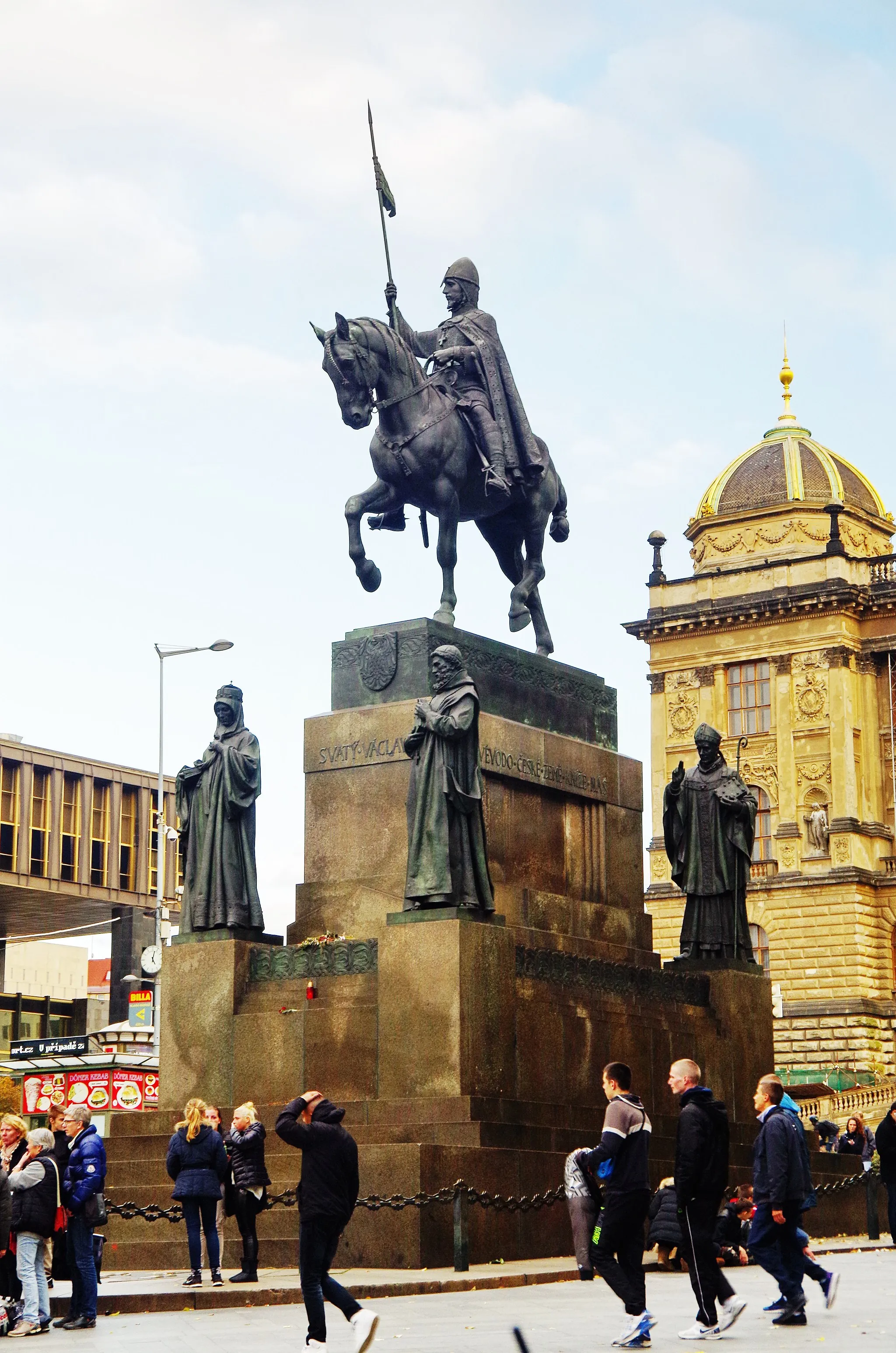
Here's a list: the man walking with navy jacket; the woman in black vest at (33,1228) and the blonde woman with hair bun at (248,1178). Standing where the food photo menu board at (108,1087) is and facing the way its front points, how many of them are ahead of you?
3

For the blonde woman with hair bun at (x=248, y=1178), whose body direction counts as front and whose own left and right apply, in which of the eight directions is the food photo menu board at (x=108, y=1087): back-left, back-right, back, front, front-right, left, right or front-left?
right

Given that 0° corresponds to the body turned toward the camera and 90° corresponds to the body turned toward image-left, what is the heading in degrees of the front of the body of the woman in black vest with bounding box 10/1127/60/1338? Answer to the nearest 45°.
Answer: approximately 90°

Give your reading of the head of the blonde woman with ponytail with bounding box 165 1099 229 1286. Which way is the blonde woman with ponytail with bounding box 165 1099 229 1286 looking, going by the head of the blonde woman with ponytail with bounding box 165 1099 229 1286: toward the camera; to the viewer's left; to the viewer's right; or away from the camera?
away from the camera

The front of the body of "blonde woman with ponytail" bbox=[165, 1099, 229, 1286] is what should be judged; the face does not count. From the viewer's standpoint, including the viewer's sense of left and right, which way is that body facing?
facing away from the viewer
